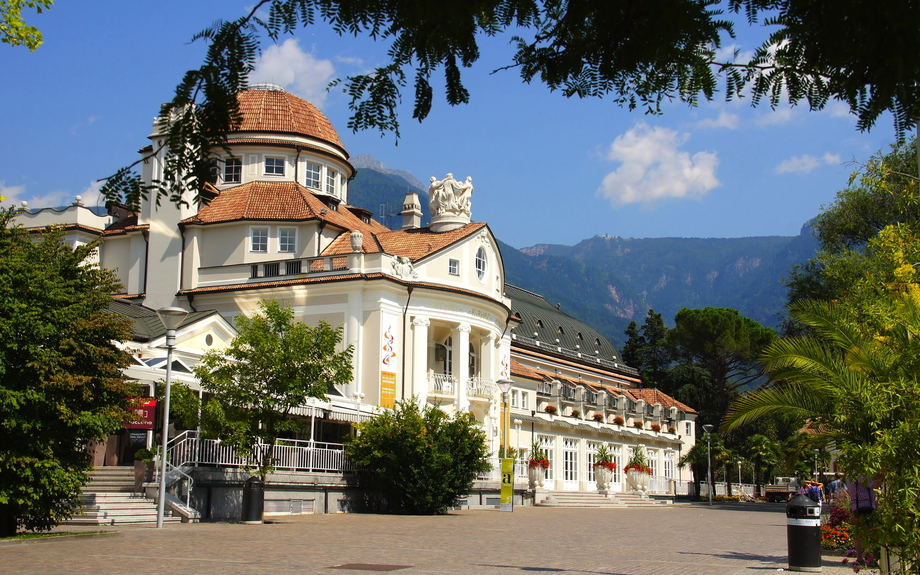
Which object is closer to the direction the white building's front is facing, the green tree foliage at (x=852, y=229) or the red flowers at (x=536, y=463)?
the green tree foliage

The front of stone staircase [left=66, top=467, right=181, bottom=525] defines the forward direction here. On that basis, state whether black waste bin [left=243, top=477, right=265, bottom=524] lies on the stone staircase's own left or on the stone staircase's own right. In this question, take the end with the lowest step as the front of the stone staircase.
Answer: on the stone staircase's own left

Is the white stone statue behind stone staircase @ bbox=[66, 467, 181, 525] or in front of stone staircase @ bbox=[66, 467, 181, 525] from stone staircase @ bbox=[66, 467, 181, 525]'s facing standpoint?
behind

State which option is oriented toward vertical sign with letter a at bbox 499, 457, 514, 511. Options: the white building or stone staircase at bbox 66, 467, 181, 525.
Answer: the white building

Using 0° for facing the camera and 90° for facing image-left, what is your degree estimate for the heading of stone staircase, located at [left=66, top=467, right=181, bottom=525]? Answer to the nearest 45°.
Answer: approximately 0°
